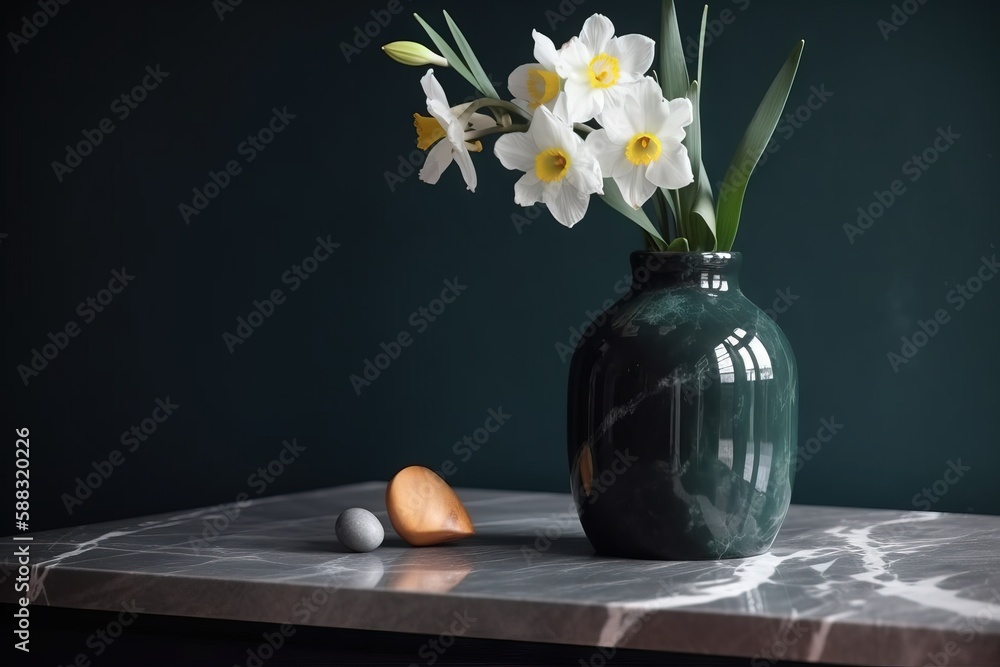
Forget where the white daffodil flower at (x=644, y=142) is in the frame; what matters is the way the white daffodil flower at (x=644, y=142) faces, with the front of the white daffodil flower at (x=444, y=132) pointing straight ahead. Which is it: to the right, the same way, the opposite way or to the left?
to the left

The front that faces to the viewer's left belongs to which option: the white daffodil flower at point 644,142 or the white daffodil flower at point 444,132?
the white daffodil flower at point 444,132

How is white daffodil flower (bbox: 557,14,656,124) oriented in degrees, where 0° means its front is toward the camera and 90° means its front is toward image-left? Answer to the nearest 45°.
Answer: approximately 0°

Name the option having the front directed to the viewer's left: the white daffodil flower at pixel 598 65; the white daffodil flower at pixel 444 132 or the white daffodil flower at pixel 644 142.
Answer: the white daffodil flower at pixel 444 132

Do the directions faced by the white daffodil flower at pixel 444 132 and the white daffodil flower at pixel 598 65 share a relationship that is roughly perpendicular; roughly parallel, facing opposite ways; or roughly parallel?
roughly perpendicular

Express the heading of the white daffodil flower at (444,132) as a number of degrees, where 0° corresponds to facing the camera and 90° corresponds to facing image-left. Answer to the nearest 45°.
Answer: approximately 90°

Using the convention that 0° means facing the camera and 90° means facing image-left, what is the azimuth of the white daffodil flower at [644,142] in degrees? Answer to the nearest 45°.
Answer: approximately 0°
